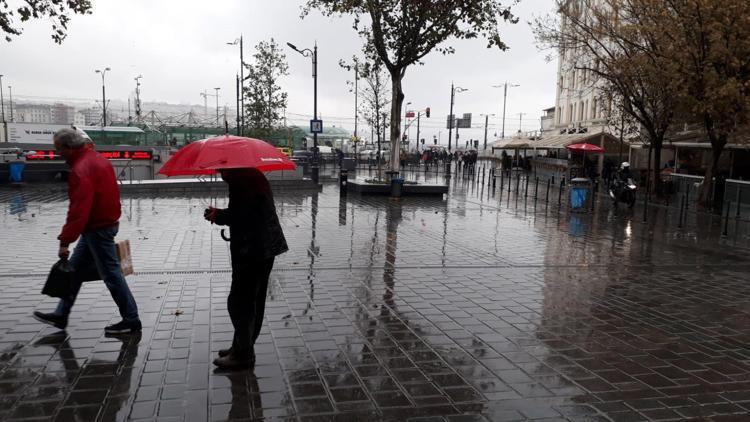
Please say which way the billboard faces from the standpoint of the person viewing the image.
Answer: facing the viewer

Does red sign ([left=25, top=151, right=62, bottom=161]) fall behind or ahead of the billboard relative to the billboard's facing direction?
ahead

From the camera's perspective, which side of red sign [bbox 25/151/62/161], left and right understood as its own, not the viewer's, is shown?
front

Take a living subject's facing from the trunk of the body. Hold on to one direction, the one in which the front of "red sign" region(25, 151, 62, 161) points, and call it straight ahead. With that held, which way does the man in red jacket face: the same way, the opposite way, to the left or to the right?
to the right

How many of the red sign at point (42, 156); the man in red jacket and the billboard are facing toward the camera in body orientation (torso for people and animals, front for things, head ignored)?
2

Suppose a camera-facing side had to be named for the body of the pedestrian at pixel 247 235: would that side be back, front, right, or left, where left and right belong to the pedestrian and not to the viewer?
left

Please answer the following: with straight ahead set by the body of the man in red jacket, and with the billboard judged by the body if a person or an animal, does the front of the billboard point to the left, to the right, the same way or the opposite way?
to the left

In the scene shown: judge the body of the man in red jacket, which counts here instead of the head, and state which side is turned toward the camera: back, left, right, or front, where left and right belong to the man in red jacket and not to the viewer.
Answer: left

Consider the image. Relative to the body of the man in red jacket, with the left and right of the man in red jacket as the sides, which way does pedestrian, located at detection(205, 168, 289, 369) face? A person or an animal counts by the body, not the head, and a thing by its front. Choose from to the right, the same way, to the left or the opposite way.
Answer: the same way

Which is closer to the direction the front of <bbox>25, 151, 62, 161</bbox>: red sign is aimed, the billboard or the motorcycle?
the motorcycle

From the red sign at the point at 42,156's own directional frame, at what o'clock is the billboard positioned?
The billboard is roughly at 6 o'clock from the red sign.

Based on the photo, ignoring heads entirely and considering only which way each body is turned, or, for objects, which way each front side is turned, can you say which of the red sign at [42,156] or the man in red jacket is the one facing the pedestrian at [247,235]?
the red sign

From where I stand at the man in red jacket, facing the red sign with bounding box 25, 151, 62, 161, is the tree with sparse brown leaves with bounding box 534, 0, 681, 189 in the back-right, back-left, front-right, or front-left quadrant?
front-right

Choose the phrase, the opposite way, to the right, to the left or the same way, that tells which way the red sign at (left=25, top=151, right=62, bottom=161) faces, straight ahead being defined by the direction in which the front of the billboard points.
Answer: the same way

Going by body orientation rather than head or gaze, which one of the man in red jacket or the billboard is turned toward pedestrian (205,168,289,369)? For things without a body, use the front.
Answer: the billboard

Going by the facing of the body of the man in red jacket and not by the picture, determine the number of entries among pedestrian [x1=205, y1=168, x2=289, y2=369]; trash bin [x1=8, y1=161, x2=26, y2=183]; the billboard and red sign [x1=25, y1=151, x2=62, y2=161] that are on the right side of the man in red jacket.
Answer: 3
